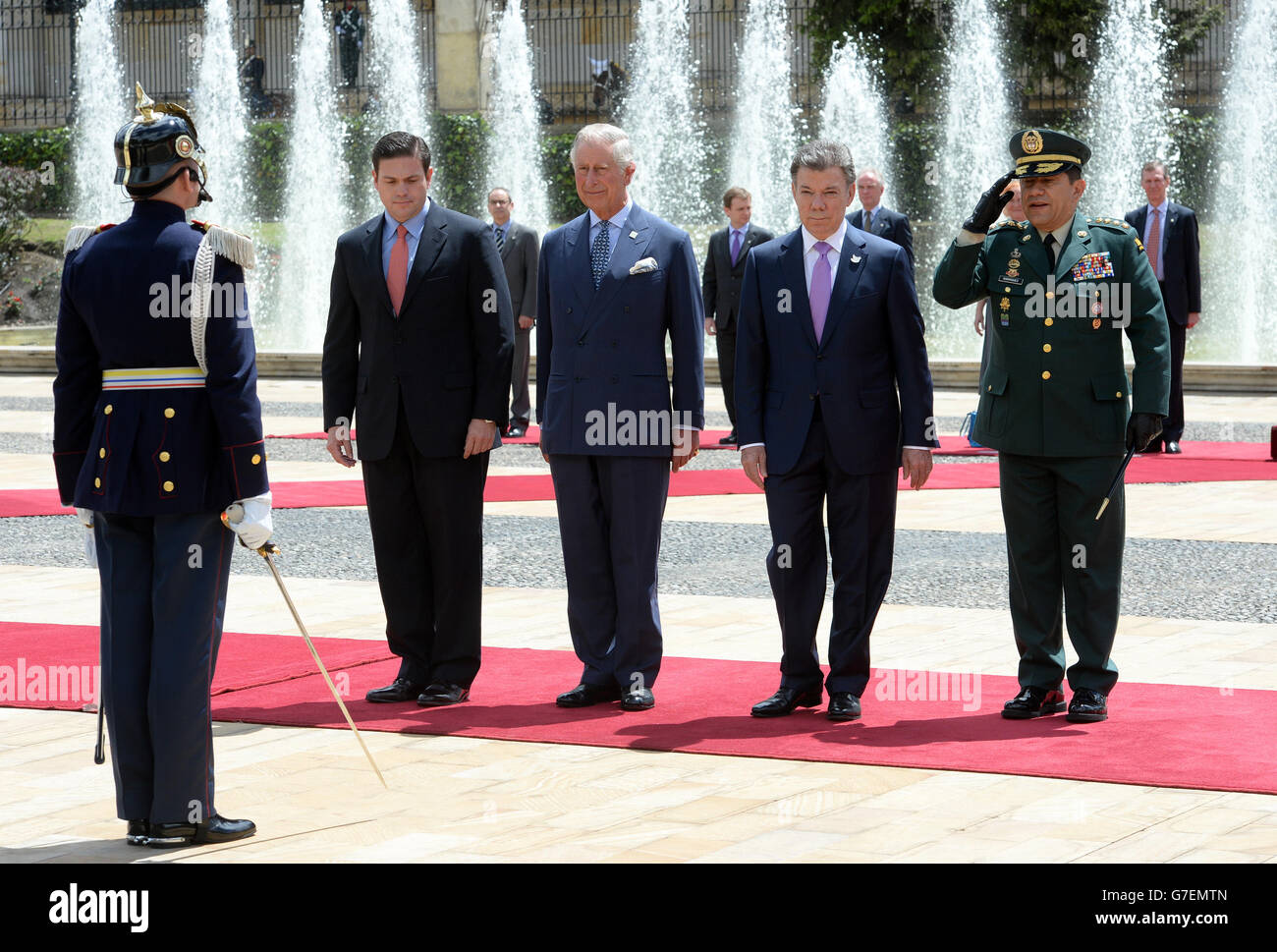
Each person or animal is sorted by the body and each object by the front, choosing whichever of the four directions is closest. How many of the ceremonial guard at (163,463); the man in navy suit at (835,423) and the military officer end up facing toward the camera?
2

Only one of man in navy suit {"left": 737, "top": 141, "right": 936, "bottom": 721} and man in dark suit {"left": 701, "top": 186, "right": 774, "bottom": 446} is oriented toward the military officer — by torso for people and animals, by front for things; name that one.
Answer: the man in dark suit

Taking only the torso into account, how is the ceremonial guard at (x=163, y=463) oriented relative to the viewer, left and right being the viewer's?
facing away from the viewer and to the right of the viewer

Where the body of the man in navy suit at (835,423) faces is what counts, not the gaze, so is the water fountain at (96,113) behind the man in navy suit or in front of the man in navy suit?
behind

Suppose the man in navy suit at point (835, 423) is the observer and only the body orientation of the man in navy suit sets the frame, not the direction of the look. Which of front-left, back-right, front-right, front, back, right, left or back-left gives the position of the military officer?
left

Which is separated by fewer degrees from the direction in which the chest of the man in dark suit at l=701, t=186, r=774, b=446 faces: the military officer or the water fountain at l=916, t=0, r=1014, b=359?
the military officer

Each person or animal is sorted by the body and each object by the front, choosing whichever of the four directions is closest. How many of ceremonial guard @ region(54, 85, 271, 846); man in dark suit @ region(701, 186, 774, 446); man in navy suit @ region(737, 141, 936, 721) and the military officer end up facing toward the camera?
3

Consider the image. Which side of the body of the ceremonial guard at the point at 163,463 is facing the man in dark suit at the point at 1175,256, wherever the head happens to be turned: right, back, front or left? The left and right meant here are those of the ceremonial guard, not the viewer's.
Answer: front

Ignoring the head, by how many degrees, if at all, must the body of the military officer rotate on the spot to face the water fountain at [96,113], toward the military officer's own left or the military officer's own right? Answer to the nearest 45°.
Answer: approximately 135° to the military officer's own right

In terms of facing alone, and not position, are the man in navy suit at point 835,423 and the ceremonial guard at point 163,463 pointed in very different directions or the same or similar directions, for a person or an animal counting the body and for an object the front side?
very different directions

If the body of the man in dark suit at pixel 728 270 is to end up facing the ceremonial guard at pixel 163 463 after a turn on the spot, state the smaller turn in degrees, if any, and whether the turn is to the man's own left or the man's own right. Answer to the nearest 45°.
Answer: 0° — they already face them

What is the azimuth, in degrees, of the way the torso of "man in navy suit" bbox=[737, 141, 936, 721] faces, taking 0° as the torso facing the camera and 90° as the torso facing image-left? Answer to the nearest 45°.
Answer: approximately 0°
